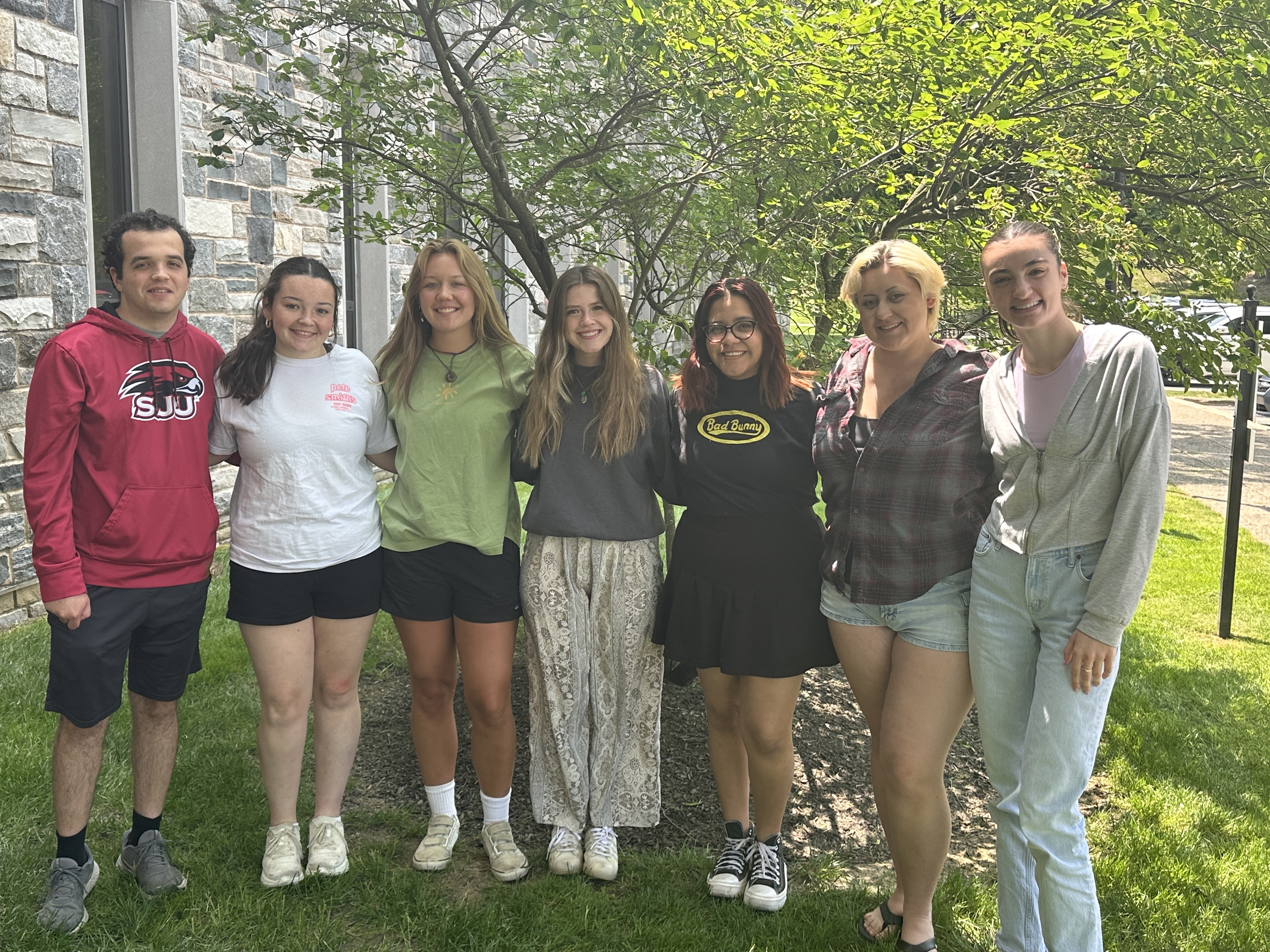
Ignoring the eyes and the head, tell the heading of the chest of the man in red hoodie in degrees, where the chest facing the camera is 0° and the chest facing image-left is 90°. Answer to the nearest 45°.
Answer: approximately 315°

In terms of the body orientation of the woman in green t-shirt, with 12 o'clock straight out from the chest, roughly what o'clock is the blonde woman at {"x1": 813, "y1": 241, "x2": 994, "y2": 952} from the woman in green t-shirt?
The blonde woman is roughly at 10 o'clock from the woman in green t-shirt.

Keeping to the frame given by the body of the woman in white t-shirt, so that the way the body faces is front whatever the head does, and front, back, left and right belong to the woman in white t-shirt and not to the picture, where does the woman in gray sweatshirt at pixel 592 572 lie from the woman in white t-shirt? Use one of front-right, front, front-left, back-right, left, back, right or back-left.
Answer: left

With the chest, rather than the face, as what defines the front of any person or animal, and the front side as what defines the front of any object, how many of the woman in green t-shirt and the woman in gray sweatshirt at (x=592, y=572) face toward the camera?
2

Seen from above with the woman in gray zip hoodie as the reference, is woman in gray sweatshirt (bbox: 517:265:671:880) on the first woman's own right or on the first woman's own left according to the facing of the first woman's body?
on the first woman's own right

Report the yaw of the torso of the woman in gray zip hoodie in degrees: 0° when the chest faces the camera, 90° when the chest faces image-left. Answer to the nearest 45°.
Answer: approximately 45°

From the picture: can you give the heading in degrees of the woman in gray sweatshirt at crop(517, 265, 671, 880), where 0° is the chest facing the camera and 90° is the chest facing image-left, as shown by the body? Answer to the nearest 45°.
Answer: approximately 0°
